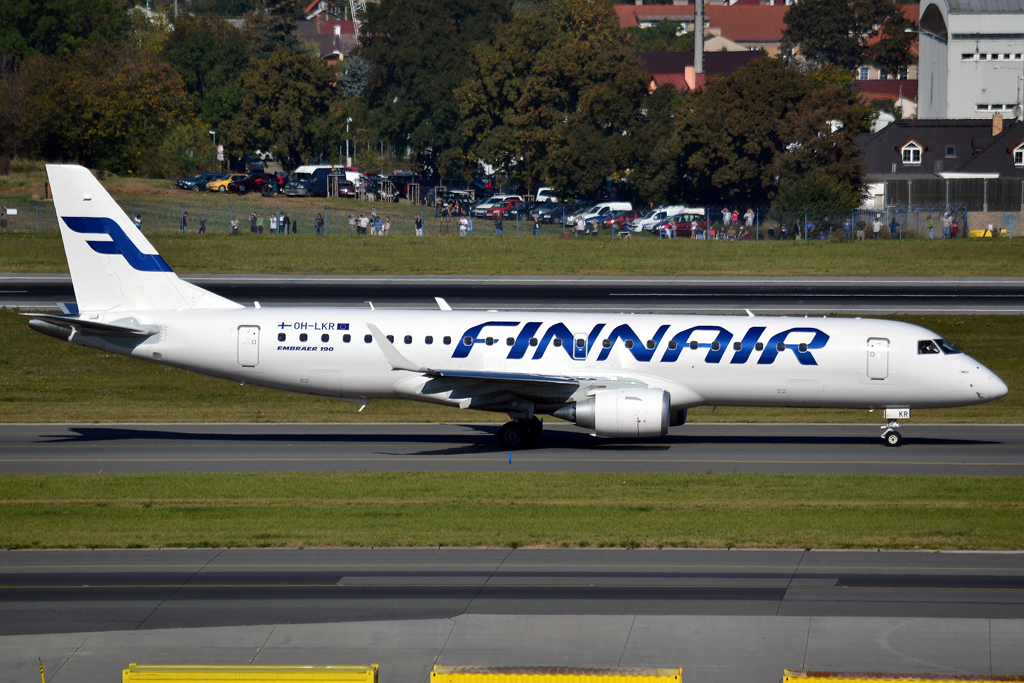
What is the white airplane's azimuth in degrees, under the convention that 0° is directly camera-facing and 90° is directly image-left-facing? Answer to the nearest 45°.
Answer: approximately 270°

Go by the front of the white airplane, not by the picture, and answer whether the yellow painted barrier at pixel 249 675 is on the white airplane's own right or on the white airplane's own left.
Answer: on the white airplane's own right

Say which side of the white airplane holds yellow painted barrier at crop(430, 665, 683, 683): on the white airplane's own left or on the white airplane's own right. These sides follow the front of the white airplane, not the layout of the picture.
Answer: on the white airplane's own right
